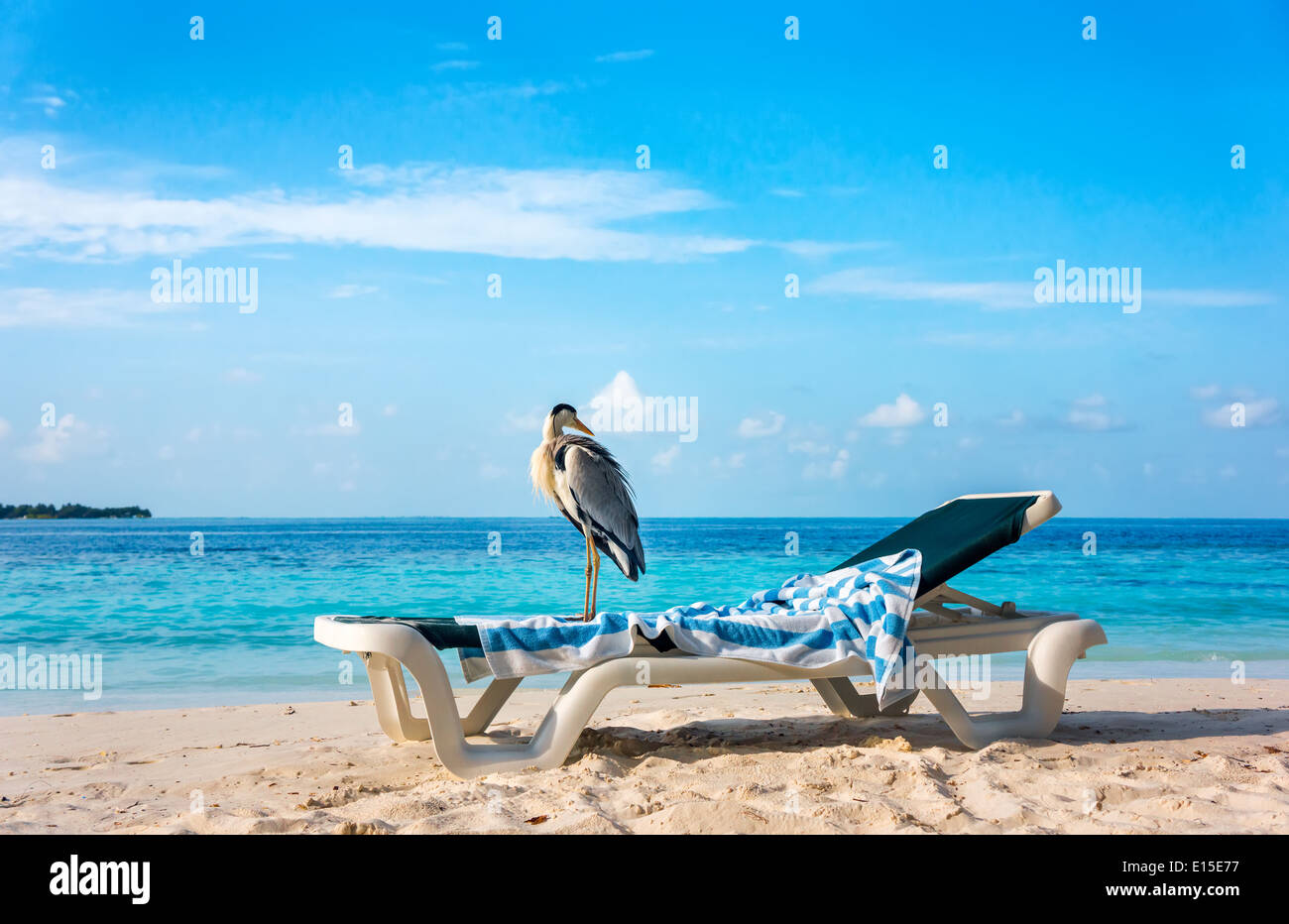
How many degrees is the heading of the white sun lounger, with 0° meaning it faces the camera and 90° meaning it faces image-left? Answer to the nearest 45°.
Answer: approximately 90°
